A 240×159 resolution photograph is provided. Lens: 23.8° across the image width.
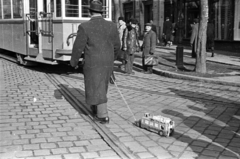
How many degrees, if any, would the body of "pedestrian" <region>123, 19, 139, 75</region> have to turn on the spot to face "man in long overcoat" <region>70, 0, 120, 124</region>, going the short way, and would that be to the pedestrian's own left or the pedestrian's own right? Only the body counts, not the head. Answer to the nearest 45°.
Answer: approximately 45° to the pedestrian's own right

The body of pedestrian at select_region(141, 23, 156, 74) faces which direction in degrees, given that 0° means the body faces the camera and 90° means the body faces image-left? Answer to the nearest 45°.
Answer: approximately 45°
